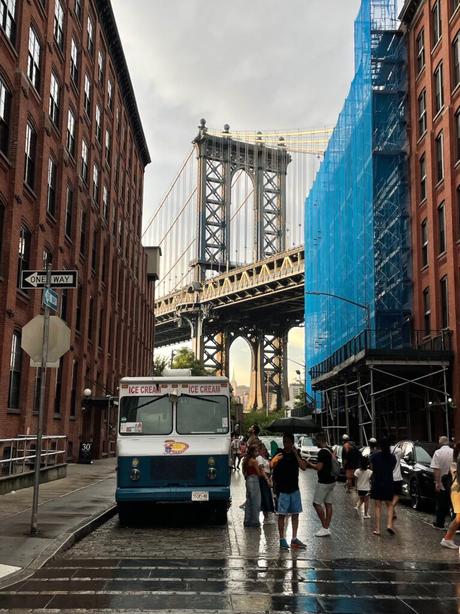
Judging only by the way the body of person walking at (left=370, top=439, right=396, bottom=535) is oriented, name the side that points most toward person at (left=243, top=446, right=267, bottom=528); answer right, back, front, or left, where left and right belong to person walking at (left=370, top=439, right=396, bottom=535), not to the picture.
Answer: left

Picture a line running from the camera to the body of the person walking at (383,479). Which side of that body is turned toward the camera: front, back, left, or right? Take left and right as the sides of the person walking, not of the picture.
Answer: back

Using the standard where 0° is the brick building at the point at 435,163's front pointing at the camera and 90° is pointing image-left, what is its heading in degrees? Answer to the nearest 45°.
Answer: approximately 90°

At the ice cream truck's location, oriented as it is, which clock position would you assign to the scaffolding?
The scaffolding is roughly at 7 o'clock from the ice cream truck.

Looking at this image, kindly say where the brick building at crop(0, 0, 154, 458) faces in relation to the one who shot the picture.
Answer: facing to the right of the viewer

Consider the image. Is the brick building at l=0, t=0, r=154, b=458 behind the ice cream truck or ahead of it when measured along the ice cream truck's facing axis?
behind

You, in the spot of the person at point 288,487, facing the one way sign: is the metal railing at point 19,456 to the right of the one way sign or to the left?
right

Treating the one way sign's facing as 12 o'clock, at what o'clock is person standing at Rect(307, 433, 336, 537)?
The person standing is roughly at 9 o'clock from the one way sign.

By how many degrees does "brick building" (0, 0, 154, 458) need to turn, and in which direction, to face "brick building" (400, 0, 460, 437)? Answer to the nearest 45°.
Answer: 0° — it already faces it
